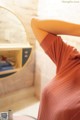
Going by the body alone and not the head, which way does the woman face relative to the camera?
toward the camera
